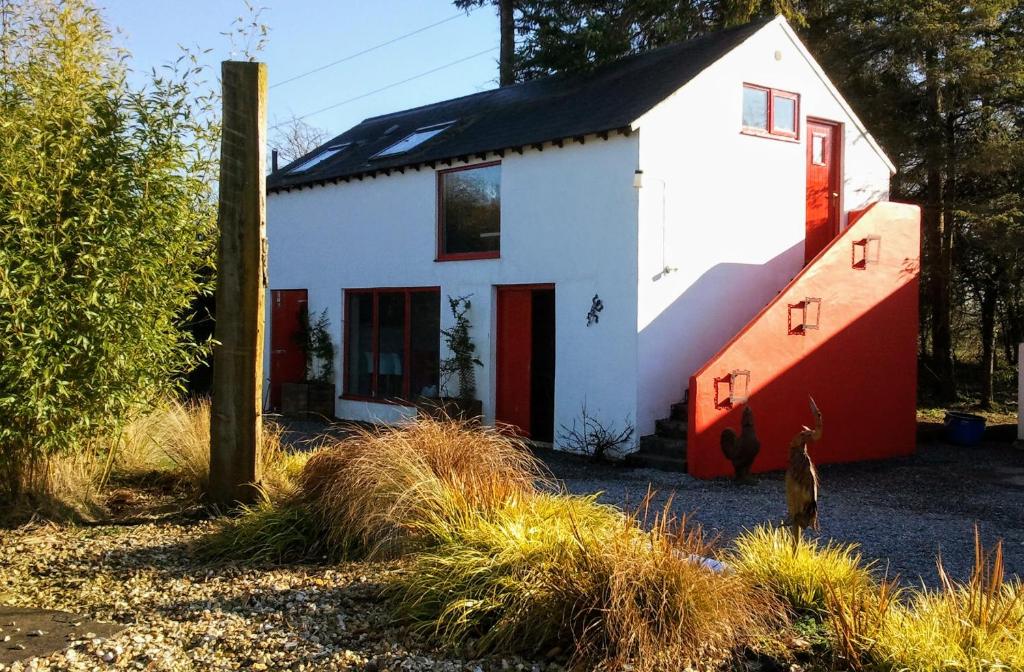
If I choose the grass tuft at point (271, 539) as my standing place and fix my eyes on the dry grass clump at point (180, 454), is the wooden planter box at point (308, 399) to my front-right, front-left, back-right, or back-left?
front-right

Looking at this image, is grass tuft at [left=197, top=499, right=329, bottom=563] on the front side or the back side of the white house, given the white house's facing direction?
on the front side

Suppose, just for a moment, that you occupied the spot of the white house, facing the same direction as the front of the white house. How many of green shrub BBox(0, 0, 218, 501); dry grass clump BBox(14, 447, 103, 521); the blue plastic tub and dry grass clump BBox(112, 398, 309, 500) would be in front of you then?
3

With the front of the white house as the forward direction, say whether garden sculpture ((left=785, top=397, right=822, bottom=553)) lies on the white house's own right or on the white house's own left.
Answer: on the white house's own left

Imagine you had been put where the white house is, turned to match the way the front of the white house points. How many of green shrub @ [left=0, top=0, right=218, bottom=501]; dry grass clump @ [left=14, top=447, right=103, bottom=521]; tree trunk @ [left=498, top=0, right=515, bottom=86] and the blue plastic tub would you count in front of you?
2

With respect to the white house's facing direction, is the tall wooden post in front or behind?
in front

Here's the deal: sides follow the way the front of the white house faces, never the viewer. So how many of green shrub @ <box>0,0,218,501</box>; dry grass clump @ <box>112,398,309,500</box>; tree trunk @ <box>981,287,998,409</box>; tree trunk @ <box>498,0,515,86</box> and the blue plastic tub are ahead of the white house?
2

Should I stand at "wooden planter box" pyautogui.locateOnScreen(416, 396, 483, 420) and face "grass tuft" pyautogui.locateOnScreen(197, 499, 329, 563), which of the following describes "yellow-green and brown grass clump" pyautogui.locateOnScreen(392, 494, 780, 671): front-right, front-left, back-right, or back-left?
front-left

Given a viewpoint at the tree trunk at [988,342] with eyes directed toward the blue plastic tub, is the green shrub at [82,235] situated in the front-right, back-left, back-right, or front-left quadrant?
front-right

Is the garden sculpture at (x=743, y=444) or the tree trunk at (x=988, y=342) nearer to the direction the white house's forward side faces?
the garden sculpture

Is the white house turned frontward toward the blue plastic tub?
no

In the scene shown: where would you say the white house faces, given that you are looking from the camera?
facing the viewer and to the left of the viewer

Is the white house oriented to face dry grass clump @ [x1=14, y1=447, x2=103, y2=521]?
yes

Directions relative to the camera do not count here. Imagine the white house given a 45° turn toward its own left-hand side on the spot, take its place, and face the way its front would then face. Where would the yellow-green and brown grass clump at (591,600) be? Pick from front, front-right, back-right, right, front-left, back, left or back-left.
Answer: front

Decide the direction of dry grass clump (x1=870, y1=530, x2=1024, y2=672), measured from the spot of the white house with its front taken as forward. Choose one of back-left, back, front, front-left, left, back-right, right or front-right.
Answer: front-left

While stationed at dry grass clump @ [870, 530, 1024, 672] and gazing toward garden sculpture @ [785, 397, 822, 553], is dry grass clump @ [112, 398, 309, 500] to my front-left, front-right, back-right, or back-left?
front-left

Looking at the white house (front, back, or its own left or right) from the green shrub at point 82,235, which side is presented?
front
